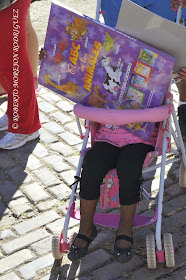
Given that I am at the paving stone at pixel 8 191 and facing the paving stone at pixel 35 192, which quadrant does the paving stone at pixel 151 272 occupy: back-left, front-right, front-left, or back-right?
front-right

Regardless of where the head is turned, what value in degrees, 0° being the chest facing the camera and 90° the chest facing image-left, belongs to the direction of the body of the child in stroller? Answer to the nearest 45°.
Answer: approximately 0°

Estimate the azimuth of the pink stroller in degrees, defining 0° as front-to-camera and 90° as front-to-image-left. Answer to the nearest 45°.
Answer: approximately 0°

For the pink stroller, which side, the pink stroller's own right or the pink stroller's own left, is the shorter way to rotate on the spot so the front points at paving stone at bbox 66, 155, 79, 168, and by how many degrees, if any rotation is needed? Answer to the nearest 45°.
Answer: approximately 135° to the pink stroller's own right

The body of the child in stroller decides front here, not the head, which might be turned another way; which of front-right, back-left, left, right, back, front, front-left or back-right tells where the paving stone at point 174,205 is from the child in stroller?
back-left

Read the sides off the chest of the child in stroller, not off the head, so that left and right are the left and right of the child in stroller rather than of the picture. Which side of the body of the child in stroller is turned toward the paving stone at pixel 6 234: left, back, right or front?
right

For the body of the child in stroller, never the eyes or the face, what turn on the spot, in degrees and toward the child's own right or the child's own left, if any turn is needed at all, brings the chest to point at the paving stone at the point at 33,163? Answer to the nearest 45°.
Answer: approximately 135° to the child's own right

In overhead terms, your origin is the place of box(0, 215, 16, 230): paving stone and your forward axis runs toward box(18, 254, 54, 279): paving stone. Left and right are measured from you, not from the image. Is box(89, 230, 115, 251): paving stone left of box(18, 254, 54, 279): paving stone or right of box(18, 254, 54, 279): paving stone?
left

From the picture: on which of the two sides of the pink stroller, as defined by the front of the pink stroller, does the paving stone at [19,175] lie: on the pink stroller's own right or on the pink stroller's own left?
on the pink stroller's own right

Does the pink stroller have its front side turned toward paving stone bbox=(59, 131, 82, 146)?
no

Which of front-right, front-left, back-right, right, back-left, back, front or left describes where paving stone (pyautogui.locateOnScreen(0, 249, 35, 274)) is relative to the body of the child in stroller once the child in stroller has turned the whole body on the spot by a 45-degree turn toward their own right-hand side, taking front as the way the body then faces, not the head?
front

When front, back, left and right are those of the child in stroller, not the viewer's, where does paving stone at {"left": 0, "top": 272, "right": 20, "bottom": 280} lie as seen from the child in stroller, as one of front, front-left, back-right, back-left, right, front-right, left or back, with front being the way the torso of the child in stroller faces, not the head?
front-right
